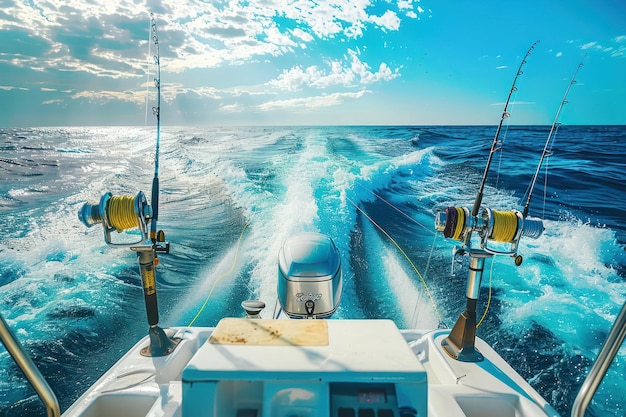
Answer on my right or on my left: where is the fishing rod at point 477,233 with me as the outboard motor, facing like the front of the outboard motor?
on my left

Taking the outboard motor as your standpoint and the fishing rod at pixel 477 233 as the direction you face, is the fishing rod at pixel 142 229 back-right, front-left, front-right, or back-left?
back-right

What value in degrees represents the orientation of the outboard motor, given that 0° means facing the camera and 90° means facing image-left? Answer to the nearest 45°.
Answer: approximately 0°

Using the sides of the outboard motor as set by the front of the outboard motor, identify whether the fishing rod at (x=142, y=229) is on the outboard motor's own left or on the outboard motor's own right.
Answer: on the outboard motor's own right

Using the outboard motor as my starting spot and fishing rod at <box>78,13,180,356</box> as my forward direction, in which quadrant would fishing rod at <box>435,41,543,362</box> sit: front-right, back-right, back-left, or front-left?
back-left
